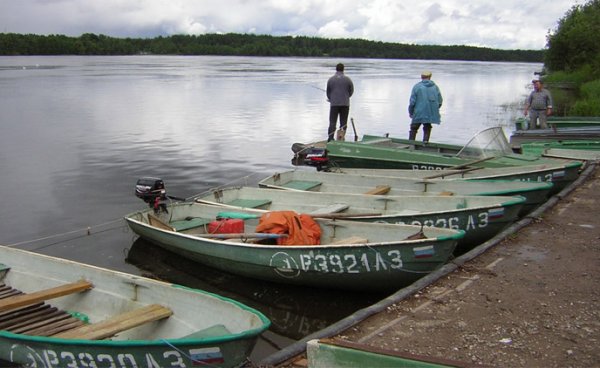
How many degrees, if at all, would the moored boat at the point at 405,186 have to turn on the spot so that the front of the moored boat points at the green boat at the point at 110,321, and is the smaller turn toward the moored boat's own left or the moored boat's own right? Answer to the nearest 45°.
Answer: approximately 135° to the moored boat's own right

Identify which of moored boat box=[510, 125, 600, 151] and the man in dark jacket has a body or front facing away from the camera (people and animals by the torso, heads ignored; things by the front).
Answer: the man in dark jacket

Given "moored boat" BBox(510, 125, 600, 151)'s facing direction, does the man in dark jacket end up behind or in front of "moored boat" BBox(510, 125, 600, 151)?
behind

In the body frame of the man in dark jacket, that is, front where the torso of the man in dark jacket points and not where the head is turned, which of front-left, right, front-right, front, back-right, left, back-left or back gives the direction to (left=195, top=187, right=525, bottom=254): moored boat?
back

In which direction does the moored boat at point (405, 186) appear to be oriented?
to the viewer's right

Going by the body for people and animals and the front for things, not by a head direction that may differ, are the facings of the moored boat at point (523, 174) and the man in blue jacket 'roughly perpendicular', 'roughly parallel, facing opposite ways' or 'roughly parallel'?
roughly perpendicular

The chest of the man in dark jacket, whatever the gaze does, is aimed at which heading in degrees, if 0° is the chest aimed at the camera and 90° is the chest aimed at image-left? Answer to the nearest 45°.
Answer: approximately 180°

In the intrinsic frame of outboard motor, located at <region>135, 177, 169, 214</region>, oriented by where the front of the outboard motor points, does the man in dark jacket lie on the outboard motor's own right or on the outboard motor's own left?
on the outboard motor's own left

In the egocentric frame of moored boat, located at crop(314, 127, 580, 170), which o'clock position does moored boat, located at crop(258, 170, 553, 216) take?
moored boat, located at crop(258, 170, 553, 216) is roughly at 3 o'clock from moored boat, located at crop(314, 127, 580, 170).

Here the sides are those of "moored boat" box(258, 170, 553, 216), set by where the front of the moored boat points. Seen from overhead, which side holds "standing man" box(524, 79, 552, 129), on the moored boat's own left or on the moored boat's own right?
on the moored boat's own left

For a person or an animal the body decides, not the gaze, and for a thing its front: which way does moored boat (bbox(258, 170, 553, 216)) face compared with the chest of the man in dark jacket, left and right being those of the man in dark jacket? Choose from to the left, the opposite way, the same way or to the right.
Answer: to the right

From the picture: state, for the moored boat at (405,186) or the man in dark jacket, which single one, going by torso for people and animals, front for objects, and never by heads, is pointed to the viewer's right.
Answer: the moored boat

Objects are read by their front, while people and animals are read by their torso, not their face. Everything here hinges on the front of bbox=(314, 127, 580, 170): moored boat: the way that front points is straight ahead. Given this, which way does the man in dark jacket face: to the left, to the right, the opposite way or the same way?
to the left

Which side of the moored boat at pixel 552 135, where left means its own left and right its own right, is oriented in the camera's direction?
right

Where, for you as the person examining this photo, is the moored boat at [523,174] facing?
facing to the right of the viewer

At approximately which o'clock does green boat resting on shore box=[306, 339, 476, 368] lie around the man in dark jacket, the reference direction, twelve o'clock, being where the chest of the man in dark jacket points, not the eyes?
The green boat resting on shore is roughly at 6 o'clock from the man in dark jacket.
